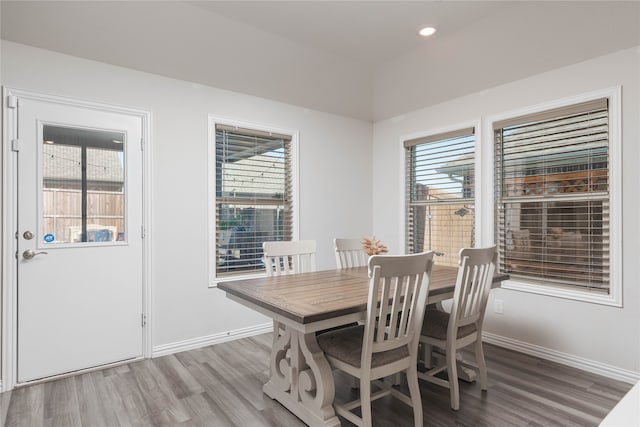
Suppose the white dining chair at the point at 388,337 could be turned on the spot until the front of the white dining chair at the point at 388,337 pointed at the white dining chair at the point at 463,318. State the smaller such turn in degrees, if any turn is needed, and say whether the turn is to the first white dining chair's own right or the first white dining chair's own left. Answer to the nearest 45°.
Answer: approximately 90° to the first white dining chair's own right

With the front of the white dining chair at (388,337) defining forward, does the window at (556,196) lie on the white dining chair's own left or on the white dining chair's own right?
on the white dining chair's own right

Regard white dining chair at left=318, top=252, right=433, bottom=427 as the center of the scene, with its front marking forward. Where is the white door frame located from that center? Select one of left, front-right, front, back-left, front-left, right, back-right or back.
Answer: front-left

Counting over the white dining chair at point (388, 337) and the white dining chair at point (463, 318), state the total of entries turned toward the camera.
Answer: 0

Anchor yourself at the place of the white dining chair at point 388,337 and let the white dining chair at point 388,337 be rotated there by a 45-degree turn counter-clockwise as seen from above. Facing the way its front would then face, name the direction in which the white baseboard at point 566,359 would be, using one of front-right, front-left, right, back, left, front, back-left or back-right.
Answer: back-right

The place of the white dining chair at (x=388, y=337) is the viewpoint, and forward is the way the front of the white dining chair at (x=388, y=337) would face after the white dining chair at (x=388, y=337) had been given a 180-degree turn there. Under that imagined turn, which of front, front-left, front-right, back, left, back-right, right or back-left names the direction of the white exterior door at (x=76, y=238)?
back-right

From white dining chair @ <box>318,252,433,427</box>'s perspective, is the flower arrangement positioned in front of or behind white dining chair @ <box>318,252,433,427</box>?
in front

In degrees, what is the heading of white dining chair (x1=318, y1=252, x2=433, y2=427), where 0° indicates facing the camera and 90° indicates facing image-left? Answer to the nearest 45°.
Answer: approximately 135°

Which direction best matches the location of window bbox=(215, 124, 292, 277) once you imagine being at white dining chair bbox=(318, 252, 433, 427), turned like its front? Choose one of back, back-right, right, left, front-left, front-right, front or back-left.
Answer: front

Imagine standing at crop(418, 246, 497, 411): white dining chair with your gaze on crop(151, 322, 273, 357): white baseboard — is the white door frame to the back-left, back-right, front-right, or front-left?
front-left

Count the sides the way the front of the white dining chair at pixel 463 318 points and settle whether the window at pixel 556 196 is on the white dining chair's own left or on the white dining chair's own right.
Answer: on the white dining chair's own right

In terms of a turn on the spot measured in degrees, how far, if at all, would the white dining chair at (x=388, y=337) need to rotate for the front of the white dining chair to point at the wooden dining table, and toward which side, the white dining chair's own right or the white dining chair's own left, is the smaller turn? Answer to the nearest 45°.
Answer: approximately 45° to the white dining chair's own left

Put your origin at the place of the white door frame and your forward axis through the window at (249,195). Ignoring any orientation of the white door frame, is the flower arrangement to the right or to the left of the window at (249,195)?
right

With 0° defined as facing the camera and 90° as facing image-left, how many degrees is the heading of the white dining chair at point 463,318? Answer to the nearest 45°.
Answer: approximately 135°
